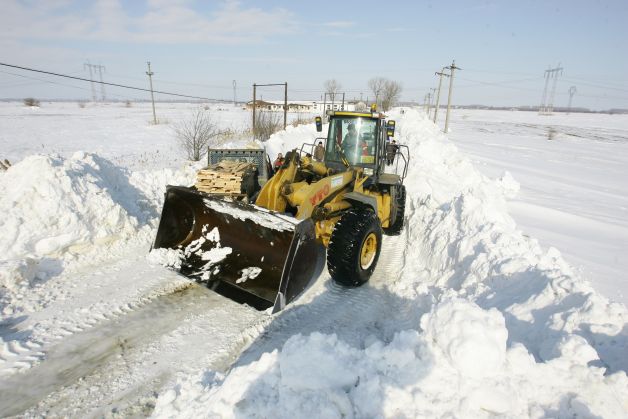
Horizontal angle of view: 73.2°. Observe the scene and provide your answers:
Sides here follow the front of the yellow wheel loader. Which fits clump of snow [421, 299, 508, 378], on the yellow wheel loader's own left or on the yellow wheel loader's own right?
on the yellow wheel loader's own left

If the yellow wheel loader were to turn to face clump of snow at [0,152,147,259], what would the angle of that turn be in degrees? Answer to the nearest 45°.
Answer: approximately 45° to its right

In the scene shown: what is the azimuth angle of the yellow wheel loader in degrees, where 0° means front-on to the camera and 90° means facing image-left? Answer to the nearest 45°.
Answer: approximately 45°

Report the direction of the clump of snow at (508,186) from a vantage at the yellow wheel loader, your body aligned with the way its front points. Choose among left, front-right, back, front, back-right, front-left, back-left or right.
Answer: back
